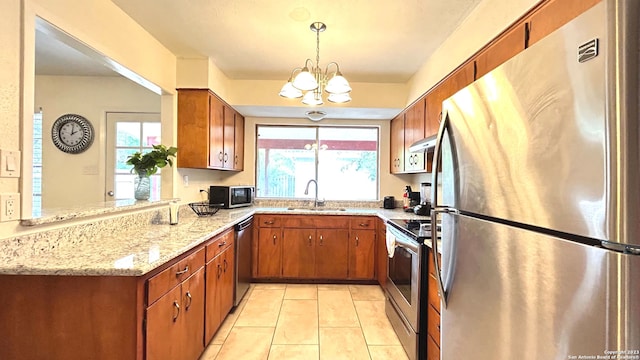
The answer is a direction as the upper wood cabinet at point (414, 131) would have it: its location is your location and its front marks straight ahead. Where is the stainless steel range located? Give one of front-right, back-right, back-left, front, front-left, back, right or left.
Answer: left

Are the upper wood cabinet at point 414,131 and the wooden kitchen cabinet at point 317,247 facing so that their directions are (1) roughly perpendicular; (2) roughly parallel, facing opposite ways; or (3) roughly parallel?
roughly perpendicular

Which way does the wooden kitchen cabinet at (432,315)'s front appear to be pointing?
to the viewer's left

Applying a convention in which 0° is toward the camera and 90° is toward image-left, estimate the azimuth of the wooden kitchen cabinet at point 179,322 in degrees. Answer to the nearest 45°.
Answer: approximately 315°

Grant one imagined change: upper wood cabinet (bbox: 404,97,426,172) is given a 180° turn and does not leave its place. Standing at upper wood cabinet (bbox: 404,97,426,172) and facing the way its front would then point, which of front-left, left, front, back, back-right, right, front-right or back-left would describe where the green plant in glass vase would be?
back-right

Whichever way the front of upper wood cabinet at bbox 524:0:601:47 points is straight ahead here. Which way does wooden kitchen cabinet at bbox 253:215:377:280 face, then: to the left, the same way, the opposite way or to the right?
to the left

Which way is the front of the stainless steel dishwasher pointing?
to the viewer's right

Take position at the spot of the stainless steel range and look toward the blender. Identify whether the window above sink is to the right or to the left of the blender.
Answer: left

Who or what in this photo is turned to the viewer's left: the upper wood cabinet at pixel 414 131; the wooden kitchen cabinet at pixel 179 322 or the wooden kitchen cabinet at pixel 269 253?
the upper wood cabinet

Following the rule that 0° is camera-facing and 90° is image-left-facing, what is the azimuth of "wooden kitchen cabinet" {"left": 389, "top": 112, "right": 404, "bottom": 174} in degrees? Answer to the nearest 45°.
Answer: approximately 90°

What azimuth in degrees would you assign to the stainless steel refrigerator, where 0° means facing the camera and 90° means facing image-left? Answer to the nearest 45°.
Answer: approximately 45°

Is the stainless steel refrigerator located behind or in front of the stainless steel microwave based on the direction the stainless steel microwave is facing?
in front
